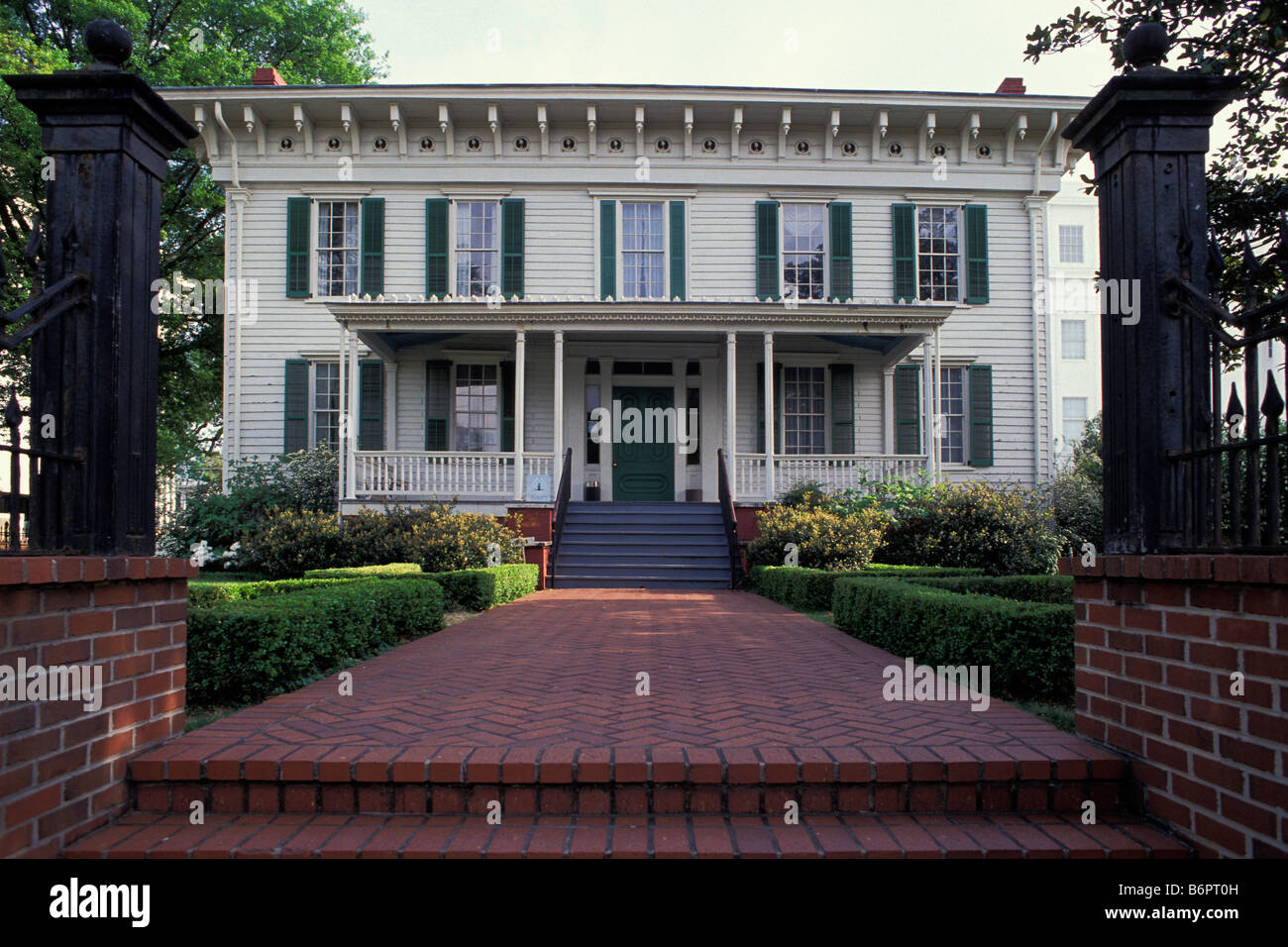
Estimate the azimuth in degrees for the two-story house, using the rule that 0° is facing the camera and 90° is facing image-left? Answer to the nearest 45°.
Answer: approximately 0°

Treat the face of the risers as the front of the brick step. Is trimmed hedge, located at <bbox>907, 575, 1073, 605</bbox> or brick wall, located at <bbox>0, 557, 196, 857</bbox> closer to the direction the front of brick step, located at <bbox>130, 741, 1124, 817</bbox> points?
the brick wall

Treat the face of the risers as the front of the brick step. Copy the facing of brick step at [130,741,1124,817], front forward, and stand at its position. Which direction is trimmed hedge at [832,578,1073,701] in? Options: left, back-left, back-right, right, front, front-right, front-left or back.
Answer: back-left

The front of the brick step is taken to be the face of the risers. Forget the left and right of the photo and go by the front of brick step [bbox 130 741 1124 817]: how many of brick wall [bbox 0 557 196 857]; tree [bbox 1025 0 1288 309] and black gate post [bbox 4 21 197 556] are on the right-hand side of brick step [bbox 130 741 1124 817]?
2

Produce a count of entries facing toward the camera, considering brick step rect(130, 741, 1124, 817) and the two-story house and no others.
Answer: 2

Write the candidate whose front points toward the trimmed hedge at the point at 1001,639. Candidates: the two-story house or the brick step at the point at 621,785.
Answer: the two-story house

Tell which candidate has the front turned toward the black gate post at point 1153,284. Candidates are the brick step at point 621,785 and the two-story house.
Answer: the two-story house

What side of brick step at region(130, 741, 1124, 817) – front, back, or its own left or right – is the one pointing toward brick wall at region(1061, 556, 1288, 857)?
left

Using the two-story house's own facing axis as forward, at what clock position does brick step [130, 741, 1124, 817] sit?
The brick step is roughly at 12 o'clock from the two-story house.
